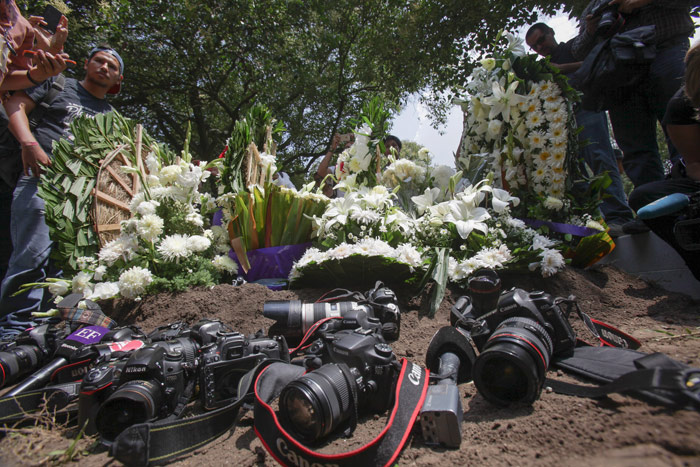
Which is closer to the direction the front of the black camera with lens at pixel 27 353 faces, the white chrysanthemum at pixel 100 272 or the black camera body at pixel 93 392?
the black camera body

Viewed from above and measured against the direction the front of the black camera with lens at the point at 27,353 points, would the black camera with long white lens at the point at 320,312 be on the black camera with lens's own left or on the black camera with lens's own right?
on the black camera with lens's own left

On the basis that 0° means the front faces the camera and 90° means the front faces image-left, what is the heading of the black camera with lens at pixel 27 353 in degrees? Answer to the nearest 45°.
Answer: approximately 45°

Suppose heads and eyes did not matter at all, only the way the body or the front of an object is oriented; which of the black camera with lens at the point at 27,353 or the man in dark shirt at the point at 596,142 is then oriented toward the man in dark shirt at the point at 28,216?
the man in dark shirt at the point at 596,142

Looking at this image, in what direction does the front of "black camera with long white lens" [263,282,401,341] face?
to the viewer's left

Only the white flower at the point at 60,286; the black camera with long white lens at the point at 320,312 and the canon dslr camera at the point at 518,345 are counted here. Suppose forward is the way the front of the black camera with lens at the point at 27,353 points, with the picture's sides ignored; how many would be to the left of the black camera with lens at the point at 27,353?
2

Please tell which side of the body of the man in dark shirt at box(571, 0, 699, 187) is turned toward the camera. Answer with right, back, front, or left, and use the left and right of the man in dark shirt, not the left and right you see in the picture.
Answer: left

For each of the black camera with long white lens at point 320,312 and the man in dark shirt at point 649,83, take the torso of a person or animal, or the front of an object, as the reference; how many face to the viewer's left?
2
